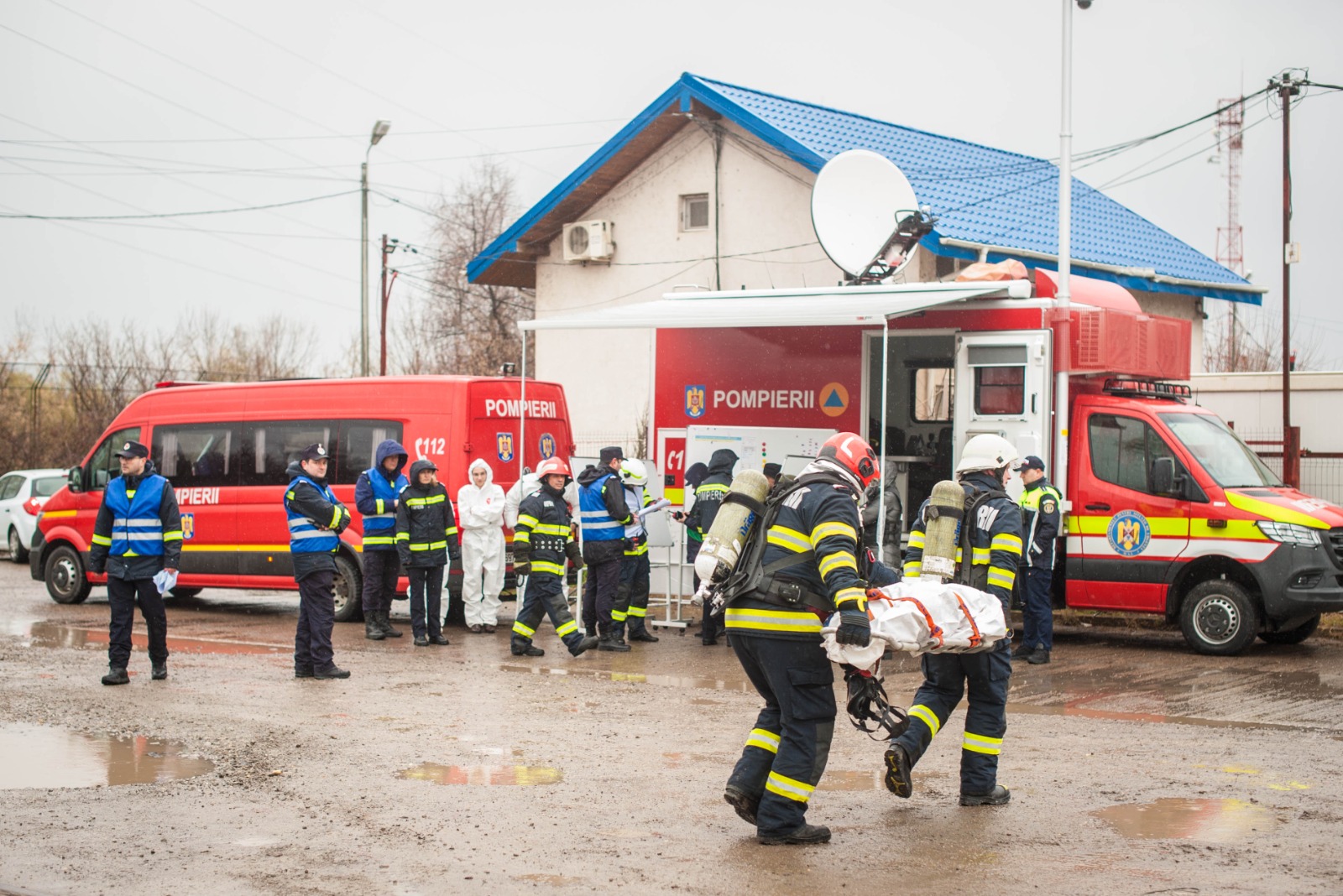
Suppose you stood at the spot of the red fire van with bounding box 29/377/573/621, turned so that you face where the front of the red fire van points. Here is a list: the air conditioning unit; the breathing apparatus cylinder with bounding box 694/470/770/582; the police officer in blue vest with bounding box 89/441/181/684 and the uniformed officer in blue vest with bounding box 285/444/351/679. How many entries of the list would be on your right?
1

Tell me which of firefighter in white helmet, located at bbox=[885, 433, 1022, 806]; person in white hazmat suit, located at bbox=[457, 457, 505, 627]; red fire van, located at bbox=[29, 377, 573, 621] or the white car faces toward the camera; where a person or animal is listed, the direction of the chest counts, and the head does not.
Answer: the person in white hazmat suit

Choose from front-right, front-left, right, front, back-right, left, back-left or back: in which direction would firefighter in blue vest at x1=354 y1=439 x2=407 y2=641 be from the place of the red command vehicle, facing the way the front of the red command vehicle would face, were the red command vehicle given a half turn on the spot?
front-left

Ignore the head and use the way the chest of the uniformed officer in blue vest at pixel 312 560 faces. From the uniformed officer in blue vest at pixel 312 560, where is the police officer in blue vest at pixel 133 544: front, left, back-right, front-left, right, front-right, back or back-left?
back-right

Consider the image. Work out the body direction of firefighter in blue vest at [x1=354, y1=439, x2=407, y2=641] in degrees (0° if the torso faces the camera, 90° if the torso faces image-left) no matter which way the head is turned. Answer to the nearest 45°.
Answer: approximately 315°

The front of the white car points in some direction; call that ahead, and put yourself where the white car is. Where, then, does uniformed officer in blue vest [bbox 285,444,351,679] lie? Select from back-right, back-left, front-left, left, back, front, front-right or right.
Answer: back-left

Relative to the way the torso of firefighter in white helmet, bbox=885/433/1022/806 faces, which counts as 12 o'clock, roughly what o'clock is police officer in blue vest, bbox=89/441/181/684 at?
The police officer in blue vest is roughly at 8 o'clock from the firefighter in white helmet.

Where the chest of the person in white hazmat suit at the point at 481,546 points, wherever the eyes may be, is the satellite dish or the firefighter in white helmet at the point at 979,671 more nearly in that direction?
the firefighter in white helmet

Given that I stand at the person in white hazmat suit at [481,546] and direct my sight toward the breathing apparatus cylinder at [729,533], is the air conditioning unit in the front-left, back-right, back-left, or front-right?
back-left

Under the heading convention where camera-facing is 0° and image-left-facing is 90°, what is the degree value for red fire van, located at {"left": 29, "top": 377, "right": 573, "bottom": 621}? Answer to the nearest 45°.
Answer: approximately 135°
